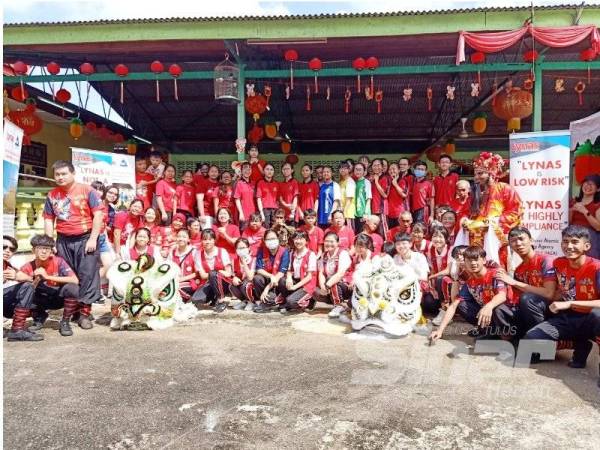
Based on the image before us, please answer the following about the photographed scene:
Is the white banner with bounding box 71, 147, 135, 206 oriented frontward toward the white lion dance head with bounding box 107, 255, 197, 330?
yes

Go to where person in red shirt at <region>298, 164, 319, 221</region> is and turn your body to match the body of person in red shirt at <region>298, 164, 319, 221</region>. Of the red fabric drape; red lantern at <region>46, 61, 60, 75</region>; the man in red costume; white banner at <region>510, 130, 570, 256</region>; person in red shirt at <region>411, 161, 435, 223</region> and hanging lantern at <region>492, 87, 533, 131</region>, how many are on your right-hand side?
1

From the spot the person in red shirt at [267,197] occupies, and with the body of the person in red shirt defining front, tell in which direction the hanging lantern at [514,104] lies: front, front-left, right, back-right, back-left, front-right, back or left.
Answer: left

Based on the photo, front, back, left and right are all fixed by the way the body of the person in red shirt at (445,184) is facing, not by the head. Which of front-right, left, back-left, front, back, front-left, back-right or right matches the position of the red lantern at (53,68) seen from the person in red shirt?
right

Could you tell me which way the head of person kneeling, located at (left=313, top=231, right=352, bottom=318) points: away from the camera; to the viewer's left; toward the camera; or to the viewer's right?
toward the camera

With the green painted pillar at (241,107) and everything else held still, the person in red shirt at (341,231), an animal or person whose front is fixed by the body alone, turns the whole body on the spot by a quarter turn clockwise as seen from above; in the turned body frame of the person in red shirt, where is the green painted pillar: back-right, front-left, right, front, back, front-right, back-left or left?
front-right

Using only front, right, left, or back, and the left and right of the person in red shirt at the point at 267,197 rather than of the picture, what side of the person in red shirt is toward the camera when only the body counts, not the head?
front

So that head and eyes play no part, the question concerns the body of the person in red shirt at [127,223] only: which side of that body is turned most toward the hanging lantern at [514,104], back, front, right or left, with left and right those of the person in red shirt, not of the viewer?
left

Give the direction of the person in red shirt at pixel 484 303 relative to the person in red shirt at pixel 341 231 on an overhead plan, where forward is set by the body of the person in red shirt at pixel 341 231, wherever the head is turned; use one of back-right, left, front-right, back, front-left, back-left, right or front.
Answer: front-left

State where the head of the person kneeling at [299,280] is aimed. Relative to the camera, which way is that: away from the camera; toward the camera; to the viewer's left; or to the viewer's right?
toward the camera

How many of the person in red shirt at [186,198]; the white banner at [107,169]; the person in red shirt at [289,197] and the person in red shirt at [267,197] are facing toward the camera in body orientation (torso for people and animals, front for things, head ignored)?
4

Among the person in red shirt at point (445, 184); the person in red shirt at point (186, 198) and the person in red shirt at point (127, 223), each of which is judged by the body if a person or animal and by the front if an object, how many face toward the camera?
3

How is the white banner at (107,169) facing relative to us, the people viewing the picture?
facing the viewer

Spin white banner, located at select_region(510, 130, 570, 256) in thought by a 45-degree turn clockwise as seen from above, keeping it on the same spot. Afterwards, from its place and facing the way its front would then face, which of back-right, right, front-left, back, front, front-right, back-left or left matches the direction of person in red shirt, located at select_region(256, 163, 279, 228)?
front-right

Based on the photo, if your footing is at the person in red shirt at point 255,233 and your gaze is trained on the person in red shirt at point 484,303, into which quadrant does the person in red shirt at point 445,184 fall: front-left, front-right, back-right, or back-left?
front-left

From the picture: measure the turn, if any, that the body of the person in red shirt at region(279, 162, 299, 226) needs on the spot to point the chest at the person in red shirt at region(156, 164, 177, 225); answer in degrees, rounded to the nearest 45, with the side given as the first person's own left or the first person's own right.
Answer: approximately 90° to the first person's own right

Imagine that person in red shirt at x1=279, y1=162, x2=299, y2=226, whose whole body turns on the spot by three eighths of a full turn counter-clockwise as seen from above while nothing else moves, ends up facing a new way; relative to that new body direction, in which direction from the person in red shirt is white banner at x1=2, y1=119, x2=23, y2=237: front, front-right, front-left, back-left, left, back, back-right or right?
back

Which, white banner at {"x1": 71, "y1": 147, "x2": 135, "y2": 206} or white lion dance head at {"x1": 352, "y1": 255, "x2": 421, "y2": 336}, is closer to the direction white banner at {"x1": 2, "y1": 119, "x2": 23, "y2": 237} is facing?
the white lion dance head

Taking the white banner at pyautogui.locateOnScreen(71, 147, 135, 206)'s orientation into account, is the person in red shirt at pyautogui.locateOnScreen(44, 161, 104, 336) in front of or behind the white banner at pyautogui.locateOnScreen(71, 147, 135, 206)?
in front

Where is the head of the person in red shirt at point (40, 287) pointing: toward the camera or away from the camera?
toward the camera

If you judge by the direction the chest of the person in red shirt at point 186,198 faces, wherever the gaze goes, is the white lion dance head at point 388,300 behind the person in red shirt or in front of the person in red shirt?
in front

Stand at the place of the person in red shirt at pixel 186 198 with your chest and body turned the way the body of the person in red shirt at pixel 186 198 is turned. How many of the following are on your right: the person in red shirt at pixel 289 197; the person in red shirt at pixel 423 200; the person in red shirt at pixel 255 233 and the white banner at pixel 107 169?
1
